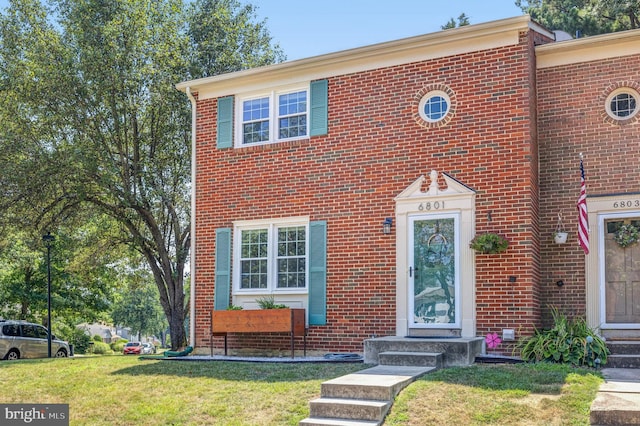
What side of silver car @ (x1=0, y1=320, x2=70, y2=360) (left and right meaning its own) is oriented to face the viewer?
right

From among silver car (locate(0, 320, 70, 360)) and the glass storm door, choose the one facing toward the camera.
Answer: the glass storm door

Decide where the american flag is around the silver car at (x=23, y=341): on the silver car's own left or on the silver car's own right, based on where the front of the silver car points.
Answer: on the silver car's own right

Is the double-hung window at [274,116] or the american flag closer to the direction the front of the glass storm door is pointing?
the american flag

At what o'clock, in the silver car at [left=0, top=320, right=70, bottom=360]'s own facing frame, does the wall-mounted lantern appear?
The wall-mounted lantern is roughly at 2 o'clock from the silver car.

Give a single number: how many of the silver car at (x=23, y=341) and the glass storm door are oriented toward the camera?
1

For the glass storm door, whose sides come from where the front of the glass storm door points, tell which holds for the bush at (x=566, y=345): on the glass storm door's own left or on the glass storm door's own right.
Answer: on the glass storm door's own left

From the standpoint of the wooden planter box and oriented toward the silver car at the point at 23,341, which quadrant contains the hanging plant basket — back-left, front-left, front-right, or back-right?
back-right

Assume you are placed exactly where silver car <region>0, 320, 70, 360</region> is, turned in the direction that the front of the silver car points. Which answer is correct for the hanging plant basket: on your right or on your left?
on your right

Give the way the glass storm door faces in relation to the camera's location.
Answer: facing the viewer

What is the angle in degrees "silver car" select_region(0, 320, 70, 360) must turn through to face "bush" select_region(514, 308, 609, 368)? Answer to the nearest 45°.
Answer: approximately 45° to its right

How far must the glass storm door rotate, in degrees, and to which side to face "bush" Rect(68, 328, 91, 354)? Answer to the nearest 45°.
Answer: approximately 135° to its right
